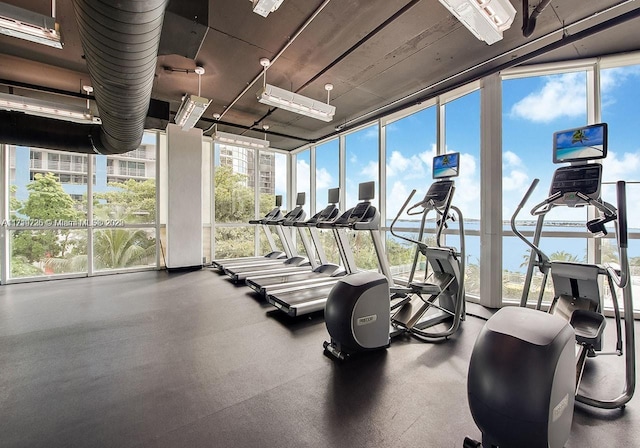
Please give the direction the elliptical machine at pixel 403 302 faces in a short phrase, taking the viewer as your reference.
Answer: facing away from the viewer and to the right of the viewer

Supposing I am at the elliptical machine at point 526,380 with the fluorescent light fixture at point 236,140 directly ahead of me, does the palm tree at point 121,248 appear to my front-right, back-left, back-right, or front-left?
front-left

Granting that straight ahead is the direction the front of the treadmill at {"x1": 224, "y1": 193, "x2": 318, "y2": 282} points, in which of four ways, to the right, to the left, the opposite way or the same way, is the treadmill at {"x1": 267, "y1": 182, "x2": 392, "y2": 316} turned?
the same way

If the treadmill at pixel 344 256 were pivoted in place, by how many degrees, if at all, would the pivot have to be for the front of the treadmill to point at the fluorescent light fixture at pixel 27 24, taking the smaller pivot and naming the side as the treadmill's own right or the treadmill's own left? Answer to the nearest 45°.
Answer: approximately 180°

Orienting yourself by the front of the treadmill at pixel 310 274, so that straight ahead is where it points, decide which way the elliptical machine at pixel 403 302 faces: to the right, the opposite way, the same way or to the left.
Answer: the same way

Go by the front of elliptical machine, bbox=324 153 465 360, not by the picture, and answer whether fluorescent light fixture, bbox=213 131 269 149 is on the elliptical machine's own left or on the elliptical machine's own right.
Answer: on the elliptical machine's own left

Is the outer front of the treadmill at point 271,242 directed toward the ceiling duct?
no

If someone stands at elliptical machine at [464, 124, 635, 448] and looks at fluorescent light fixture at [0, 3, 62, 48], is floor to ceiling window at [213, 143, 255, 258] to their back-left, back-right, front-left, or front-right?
front-right

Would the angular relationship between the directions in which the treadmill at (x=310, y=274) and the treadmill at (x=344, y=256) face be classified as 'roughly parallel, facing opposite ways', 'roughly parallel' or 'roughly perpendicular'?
roughly parallel

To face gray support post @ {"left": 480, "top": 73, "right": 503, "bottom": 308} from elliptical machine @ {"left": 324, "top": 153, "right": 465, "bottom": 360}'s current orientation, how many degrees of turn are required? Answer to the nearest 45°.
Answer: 0° — it already faces it

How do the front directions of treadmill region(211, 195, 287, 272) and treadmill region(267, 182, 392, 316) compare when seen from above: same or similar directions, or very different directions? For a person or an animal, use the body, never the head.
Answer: same or similar directions

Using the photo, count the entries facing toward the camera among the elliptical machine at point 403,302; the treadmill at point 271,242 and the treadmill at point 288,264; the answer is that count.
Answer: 0

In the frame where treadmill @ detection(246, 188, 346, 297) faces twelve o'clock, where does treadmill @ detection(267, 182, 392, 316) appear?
treadmill @ detection(267, 182, 392, 316) is roughly at 4 o'clock from treadmill @ detection(246, 188, 346, 297).

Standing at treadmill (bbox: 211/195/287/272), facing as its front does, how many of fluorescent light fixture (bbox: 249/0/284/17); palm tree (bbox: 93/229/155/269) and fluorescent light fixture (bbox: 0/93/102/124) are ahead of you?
0

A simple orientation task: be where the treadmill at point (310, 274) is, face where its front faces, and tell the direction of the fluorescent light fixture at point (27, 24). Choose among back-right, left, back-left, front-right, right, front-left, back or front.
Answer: back

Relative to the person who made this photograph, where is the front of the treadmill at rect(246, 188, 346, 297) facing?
facing away from the viewer and to the right of the viewer

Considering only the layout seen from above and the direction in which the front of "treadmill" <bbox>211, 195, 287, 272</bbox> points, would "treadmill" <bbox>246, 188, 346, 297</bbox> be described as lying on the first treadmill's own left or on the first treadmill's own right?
on the first treadmill's own right

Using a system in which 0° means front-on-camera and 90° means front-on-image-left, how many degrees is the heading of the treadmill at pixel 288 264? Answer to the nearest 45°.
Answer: approximately 225°

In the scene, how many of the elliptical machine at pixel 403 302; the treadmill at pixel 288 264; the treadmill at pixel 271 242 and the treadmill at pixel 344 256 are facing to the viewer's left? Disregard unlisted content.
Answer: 0

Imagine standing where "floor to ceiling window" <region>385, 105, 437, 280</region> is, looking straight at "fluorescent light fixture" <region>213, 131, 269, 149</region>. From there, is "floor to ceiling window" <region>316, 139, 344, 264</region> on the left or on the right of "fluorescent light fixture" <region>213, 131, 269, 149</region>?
right
